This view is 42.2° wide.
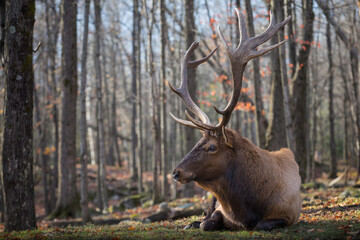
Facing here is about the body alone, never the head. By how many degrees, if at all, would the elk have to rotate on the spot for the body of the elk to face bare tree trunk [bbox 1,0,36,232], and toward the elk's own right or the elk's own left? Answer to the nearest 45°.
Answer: approximately 45° to the elk's own right

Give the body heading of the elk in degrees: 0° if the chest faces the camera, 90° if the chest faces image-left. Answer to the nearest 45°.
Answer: approximately 45°

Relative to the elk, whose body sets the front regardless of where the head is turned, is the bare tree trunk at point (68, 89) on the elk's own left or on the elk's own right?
on the elk's own right

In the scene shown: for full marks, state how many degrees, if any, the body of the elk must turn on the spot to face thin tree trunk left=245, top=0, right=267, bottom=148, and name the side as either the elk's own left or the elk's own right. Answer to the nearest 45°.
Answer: approximately 135° to the elk's own right
